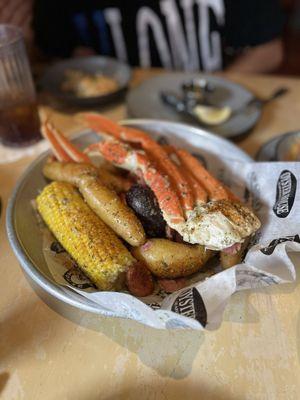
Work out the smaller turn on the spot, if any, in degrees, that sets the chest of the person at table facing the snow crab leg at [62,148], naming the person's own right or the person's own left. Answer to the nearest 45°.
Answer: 0° — they already face it

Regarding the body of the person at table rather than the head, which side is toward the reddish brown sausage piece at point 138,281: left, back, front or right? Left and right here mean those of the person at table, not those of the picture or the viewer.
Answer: front

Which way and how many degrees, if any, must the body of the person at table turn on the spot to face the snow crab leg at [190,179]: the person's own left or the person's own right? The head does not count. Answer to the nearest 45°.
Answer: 0° — they already face it

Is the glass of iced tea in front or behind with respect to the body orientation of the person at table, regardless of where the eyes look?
in front

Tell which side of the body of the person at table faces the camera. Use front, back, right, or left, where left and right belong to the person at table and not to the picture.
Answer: front

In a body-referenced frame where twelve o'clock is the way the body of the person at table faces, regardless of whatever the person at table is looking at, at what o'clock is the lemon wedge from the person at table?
The lemon wedge is roughly at 12 o'clock from the person at table.

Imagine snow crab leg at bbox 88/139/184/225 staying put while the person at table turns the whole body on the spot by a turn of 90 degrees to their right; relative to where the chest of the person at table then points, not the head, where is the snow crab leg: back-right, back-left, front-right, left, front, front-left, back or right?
left

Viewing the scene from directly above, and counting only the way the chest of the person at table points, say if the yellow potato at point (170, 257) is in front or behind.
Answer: in front

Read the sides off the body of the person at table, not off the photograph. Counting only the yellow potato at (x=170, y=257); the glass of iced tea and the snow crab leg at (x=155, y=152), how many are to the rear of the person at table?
0

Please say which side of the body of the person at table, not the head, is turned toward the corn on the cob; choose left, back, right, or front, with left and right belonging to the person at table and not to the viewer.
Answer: front

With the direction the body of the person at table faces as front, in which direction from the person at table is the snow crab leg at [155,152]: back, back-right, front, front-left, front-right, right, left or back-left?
front
